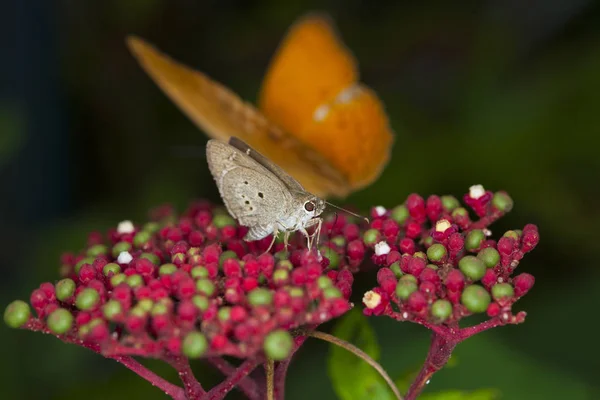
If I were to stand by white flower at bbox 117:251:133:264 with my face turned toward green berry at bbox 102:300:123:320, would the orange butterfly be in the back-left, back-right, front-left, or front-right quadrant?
back-left

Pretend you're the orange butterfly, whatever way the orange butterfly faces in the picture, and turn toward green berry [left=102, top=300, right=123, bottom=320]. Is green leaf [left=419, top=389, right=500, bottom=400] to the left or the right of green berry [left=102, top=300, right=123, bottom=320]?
left
